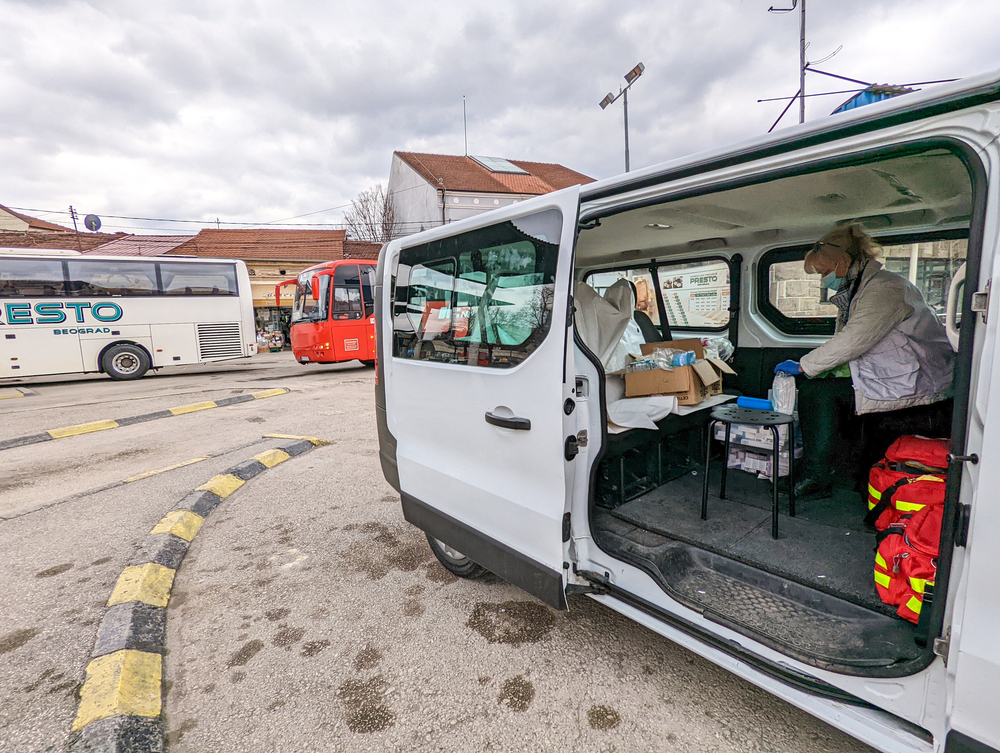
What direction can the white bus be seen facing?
to the viewer's left

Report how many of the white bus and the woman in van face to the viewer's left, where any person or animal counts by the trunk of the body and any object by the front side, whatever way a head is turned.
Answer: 2

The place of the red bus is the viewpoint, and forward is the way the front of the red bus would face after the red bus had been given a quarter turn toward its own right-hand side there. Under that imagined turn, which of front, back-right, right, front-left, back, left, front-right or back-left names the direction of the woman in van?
back-left

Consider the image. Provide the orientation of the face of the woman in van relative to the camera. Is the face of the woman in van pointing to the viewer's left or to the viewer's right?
to the viewer's left

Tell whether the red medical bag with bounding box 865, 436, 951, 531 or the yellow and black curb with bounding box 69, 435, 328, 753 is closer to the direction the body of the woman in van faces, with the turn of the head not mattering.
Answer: the yellow and black curb

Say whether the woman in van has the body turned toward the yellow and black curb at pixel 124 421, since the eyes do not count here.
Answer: yes

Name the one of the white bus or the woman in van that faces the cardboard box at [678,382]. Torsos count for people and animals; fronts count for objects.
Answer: the woman in van

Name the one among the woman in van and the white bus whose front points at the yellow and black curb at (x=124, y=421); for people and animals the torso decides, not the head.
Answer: the woman in van

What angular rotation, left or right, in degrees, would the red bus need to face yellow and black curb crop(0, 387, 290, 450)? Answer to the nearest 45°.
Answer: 0° — it already faces it

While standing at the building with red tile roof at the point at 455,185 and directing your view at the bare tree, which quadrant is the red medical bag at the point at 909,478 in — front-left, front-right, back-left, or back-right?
back-left

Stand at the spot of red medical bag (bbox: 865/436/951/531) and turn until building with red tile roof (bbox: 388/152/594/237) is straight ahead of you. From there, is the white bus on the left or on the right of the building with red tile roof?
left

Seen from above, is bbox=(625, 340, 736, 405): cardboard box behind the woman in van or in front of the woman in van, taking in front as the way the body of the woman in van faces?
in front

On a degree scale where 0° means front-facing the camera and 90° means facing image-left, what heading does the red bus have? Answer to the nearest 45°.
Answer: approximately 45°

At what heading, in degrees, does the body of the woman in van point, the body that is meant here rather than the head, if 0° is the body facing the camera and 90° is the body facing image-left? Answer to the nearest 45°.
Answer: approximately 90°
